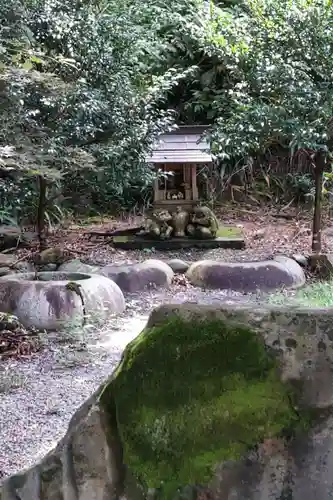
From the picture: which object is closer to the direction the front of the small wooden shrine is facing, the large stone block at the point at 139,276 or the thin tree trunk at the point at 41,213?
the large stone block

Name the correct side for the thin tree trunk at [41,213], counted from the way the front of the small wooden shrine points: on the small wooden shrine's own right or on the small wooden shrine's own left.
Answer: on the small wooden shrine's own right

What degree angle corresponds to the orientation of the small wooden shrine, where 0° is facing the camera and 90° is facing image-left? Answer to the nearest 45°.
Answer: approximately 0°

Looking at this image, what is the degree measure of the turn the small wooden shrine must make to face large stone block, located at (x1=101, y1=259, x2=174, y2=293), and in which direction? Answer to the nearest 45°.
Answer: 0° — it already faces it

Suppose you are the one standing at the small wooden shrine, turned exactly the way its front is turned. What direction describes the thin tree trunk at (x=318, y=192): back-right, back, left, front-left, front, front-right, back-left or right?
front-left

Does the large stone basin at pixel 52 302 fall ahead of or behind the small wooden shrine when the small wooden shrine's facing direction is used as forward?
ahead

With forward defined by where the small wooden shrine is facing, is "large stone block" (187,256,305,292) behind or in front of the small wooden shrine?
in front
